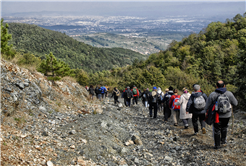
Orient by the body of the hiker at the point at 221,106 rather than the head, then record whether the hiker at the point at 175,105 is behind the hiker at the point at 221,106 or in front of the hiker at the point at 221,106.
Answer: in front

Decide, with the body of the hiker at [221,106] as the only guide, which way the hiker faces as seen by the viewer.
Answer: away from the camera
